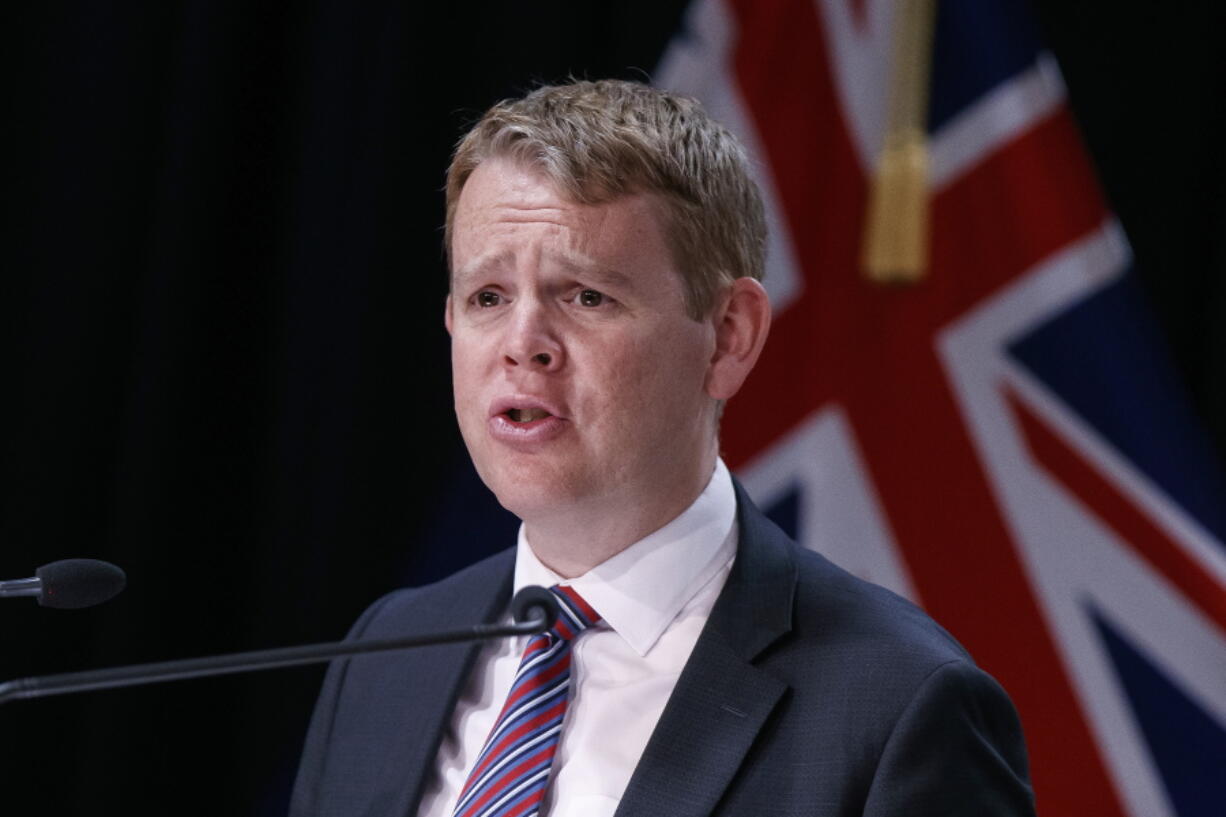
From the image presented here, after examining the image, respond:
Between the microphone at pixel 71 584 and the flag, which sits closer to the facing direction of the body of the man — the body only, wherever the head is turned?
the microphone

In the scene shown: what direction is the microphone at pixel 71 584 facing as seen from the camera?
to the viewer's right

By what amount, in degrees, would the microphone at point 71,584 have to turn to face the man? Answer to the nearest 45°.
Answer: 0° — it already faces them

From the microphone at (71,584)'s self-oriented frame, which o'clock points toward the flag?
The flag is roughly at 11 o'clock from the microphone.

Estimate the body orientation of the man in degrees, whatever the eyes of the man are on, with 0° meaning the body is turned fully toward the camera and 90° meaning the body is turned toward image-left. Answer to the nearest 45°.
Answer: approximately 45°

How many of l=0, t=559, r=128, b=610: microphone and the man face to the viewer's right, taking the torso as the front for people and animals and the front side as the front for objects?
1
